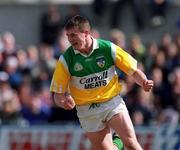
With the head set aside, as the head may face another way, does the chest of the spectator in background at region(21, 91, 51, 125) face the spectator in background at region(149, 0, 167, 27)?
no

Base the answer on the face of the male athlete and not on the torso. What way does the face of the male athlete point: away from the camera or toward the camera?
toward the camera

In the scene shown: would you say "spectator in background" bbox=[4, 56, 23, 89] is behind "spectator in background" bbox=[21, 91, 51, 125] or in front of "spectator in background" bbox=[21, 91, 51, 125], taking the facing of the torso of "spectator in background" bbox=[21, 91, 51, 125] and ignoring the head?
behind

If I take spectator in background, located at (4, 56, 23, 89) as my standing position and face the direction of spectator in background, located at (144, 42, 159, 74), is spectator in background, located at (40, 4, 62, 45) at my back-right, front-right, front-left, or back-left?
front-left

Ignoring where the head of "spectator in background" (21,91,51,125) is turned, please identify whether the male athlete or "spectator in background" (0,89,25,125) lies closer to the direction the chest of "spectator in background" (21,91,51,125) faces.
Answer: the male athlete

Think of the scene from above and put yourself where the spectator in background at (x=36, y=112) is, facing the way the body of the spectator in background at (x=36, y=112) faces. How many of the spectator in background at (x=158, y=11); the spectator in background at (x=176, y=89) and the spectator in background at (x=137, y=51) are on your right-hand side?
0

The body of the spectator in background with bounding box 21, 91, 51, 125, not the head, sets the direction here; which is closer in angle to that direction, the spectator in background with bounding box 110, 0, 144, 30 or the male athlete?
the male athlete

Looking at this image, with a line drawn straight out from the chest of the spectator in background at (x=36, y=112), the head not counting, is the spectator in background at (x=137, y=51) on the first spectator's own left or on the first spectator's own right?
on the first spectator's own left

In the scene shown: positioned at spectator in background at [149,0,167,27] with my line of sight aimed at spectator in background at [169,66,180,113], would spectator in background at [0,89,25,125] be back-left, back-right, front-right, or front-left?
front-right

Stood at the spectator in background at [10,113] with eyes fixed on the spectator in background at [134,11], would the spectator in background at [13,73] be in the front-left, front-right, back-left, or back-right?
front-left

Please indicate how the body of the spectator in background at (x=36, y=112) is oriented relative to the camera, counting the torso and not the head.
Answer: toward the camera

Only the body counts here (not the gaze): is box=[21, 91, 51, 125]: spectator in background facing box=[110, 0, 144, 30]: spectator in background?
no

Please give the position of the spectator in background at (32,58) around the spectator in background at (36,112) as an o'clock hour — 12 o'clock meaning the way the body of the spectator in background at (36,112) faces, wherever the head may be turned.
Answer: the spectator in background at (32,58) is roughly at 6 o'clock from the spectator in background at (36,112).

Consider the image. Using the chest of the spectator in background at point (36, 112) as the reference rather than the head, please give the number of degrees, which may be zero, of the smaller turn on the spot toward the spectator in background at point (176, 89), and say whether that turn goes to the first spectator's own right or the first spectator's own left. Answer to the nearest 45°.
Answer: approximately 90° to the first spectator's own left

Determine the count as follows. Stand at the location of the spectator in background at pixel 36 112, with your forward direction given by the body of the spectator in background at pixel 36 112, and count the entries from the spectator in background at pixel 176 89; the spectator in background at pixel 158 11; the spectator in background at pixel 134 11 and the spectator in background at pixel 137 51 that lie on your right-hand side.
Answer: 0
